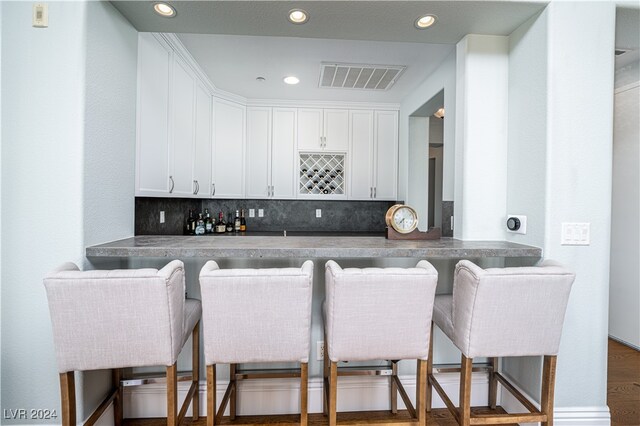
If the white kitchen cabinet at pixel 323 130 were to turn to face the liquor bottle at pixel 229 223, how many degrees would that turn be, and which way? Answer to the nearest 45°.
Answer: approximately 90° to its right

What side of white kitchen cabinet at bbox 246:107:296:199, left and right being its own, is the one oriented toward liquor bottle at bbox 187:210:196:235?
right

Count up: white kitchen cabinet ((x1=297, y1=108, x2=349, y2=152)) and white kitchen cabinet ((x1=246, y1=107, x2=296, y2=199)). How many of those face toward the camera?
2

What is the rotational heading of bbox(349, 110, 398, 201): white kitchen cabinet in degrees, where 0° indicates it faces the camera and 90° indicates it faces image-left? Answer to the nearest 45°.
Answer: approximately 0°

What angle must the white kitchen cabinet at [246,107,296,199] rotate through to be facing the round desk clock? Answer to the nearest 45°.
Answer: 0° — it already faces it

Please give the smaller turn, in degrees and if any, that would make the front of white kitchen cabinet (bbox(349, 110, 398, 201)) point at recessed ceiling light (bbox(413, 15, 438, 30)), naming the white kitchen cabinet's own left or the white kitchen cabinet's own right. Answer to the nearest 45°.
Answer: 0° — it already faces it
